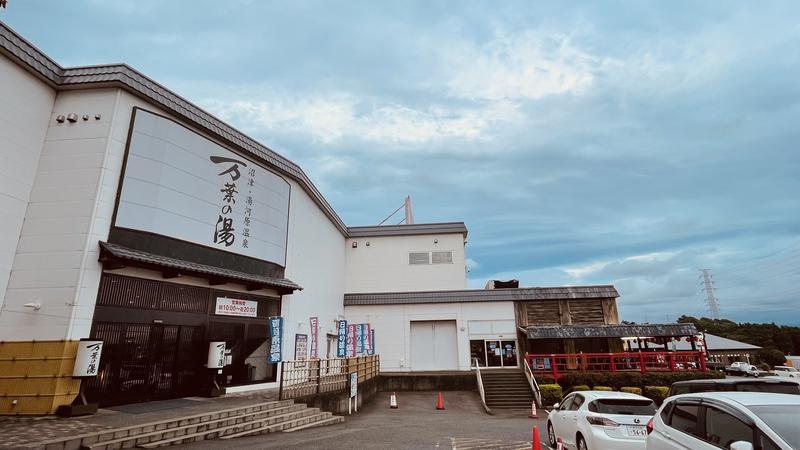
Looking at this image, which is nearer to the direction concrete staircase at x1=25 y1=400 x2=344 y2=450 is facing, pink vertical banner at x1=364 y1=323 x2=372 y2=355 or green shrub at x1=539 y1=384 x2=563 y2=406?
the green shrub

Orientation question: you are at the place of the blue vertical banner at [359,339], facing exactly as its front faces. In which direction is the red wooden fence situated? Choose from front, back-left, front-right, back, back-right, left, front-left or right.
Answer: left

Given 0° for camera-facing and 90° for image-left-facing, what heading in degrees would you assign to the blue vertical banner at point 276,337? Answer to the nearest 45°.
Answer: approximately 0°

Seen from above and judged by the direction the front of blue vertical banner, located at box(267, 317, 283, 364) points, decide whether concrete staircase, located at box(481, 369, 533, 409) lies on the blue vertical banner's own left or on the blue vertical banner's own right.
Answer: on the blue vertical banner's own left

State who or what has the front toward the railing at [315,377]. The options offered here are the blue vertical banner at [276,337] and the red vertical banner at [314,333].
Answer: the red vertical banner

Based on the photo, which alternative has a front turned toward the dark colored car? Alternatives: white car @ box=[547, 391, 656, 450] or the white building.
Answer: the white building

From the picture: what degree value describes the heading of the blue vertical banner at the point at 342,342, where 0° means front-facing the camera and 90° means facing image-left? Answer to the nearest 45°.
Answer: approximately 0°

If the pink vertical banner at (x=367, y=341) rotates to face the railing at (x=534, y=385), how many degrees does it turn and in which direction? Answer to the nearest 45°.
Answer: approximately 90° to its left

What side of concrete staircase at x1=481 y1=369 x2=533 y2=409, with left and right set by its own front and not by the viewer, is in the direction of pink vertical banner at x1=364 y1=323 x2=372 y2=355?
right

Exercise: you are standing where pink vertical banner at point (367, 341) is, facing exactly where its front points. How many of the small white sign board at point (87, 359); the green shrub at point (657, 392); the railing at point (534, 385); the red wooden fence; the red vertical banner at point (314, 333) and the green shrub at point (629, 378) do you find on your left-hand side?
4

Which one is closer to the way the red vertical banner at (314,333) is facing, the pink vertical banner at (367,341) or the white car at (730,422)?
the white car

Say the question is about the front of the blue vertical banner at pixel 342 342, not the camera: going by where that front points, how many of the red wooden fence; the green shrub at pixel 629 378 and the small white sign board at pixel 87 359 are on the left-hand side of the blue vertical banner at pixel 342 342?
2

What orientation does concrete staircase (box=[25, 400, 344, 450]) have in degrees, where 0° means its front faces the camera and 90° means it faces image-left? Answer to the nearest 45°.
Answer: approximately 315°
